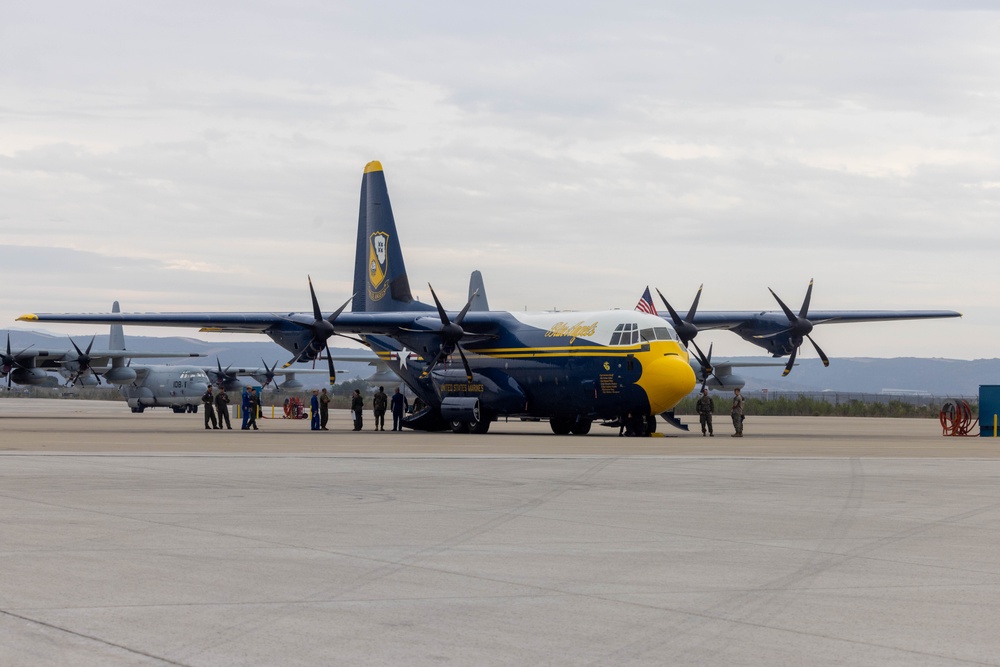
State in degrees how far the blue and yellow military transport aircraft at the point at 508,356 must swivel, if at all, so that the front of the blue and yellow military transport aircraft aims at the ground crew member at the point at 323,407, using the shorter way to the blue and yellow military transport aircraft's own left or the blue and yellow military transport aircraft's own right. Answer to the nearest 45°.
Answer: approximately 180°

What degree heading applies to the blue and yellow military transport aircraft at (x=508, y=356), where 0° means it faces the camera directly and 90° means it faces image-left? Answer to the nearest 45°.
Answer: approximately 315°

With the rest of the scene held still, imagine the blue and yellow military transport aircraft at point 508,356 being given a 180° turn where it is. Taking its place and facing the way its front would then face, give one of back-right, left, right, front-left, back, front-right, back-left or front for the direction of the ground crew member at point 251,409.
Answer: front

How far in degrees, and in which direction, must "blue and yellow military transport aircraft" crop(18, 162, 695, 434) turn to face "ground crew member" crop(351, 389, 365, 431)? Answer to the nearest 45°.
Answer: approximately 180°

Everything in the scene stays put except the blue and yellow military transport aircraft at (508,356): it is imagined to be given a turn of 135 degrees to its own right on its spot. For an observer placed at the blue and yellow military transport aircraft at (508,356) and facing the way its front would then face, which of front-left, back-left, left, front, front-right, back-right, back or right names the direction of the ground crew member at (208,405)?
front-right
